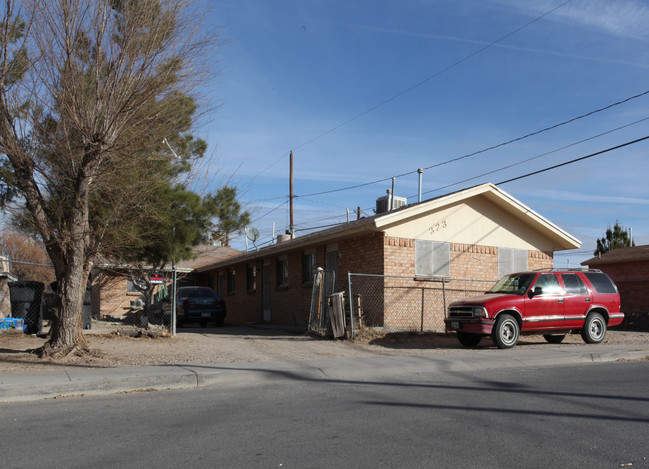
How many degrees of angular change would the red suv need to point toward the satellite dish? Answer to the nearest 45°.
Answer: approximately 90° to its right

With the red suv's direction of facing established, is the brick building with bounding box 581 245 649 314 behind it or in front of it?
behind

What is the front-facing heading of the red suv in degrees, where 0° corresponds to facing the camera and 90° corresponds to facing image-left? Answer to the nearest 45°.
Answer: approximately 45°

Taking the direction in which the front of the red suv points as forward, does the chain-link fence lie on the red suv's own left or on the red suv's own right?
on the red suv's own right
